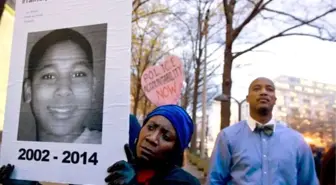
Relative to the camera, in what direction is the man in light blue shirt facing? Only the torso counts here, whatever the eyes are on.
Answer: toward the camera

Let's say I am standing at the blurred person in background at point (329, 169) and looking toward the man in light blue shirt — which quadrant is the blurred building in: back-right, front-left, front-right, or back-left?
back-right

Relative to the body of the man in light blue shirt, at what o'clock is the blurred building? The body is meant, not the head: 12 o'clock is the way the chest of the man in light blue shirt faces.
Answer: The blurred building is roughly at 6 o'clock from the man in light blue shirt.

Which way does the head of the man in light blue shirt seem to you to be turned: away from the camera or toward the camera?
toward the camera

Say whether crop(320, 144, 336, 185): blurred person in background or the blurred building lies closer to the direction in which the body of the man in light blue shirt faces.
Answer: the blurred person in background
